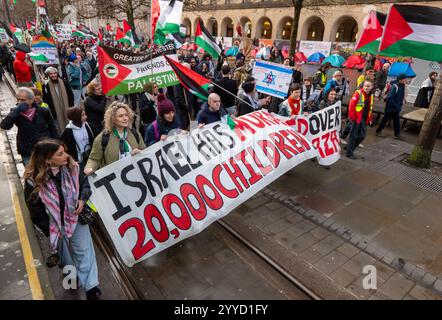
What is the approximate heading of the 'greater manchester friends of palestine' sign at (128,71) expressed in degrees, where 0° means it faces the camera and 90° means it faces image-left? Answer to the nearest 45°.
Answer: approximately 0°

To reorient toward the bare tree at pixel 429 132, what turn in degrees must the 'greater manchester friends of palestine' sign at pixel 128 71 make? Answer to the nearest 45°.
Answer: approximately 90° to its left

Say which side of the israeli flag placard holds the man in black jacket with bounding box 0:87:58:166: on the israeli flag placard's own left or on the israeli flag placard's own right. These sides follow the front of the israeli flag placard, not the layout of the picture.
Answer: on the israeli flag placard's own right

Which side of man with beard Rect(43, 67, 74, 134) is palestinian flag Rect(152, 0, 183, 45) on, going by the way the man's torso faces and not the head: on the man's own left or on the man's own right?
on the man's own left
